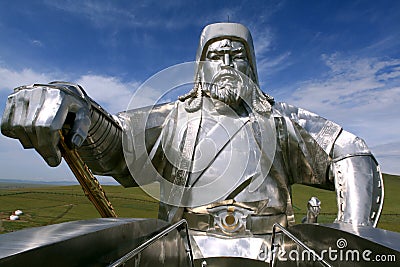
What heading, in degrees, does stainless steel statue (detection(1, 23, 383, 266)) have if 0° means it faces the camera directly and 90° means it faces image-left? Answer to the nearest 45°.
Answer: approximately 0°
